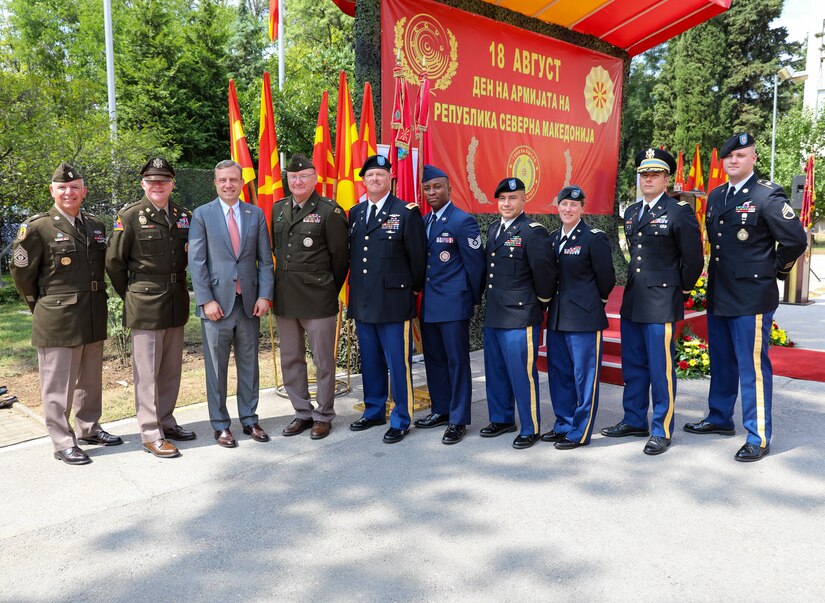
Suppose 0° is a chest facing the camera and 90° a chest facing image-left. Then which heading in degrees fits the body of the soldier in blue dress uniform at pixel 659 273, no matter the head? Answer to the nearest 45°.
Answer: approximately 45°

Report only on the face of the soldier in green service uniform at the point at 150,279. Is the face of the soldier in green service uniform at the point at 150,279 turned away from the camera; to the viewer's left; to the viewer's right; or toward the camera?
toward the camera

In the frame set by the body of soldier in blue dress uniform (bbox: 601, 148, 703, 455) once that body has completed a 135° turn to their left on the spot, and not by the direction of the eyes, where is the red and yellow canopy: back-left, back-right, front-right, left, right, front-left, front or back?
left

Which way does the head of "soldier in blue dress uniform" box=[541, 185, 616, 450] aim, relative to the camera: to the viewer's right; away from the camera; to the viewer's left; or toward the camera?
toward the camera

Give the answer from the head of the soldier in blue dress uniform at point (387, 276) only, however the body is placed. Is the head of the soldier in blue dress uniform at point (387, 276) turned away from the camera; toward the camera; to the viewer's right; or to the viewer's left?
toward the camera

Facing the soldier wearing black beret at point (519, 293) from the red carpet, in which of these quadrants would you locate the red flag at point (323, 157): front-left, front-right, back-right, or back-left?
front-right

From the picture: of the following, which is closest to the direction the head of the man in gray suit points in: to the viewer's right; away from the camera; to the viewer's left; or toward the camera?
toward the camera

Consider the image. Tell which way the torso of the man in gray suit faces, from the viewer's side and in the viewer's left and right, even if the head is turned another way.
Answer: facing the viewer

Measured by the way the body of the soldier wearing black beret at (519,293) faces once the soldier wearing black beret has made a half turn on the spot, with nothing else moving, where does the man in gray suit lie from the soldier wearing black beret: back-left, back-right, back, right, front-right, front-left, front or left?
back-left

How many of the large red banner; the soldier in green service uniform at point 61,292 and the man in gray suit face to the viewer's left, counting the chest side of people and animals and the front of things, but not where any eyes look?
0

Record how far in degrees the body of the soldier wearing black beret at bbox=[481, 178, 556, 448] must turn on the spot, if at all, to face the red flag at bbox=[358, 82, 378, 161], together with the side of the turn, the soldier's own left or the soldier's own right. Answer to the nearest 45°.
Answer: approximately 90° to the soldier's own right

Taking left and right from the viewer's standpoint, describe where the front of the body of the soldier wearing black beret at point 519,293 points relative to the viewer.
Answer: facing the viewer and to the left of the viewer
